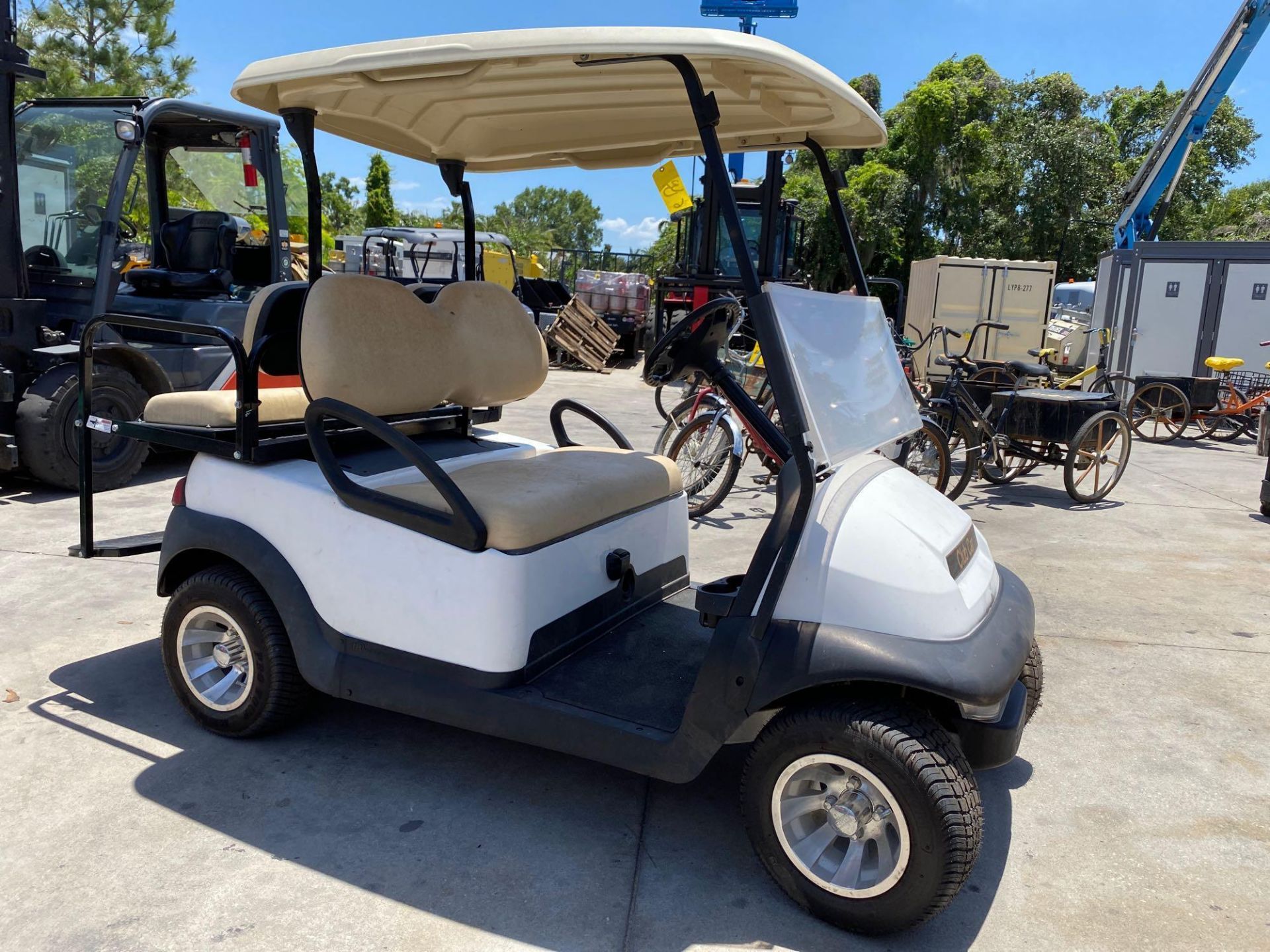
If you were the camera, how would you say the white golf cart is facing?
facing the viewer and to the right of the viewer

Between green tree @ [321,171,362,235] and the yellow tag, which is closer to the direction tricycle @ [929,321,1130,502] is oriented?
the yellow tag

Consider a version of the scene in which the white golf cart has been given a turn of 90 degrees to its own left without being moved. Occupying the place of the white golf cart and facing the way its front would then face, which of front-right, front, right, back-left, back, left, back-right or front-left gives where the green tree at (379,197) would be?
front-left

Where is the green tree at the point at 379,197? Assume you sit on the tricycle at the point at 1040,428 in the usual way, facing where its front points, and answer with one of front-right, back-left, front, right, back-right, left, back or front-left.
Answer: right

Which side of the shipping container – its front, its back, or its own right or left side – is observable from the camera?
front

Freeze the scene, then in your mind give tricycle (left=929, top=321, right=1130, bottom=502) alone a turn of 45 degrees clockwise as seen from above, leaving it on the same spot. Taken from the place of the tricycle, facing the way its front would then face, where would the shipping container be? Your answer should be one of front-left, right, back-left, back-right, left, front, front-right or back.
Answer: right

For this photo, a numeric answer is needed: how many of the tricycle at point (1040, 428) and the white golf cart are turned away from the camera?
0

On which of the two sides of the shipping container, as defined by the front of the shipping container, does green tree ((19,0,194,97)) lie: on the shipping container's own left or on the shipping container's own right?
on the shipping container's own right

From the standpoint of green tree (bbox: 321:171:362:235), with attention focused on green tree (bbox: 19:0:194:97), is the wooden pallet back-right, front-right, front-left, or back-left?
front-left

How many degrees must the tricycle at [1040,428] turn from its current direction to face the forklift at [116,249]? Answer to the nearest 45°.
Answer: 0° — it already faces it

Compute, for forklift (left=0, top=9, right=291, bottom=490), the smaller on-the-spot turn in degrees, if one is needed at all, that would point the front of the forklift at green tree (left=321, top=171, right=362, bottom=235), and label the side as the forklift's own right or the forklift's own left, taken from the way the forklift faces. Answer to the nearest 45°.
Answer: approximately 135° to the forklift's own right

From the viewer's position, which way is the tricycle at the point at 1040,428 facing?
facing the viewer and to the left of the viewer

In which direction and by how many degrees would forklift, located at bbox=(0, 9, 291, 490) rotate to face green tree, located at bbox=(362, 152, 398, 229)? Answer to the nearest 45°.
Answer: approximately 135° to its right

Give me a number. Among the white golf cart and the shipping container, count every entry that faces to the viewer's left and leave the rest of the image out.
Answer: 0
